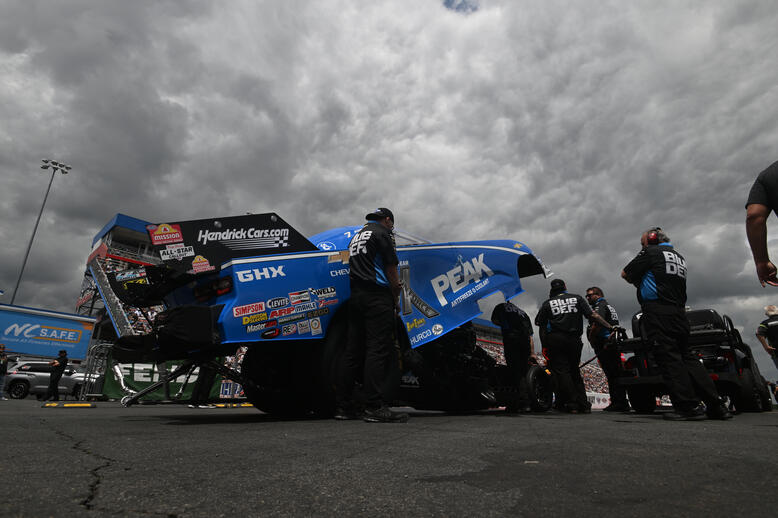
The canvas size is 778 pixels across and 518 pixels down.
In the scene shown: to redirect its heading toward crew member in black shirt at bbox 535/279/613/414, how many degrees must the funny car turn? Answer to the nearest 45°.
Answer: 0° — it already faces them

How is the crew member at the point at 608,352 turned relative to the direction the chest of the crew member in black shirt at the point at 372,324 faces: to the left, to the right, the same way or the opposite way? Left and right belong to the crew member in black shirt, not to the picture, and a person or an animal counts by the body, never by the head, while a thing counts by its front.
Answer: to the left

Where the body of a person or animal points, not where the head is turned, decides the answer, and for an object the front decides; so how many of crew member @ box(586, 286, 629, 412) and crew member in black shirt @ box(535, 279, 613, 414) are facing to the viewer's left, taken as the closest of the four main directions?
1

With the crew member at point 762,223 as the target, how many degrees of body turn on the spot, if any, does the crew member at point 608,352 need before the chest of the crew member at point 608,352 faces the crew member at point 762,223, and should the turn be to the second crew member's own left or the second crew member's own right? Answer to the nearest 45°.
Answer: approximately 90° to the second crew member's own left

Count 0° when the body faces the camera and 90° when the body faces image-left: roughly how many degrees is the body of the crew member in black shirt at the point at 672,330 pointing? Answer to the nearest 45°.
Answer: approximately 135°

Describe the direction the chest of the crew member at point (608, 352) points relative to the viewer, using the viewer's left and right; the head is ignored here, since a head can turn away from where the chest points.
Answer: facing to the left of the viewer

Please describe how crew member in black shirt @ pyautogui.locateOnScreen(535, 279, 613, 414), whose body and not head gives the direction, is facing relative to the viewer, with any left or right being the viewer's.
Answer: facing away from the viewer

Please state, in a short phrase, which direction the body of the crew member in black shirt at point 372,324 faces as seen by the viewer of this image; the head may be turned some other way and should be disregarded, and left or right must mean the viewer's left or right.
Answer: facing away from the viewer and to the right of the viewer

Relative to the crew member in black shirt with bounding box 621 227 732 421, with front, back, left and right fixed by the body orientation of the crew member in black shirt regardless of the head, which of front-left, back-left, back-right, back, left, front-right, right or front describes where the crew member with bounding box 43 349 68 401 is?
front-left

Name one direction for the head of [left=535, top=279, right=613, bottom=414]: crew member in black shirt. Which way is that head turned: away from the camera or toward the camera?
away from the camera

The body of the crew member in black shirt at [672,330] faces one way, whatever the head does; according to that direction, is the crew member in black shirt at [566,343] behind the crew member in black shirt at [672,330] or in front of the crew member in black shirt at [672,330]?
in front

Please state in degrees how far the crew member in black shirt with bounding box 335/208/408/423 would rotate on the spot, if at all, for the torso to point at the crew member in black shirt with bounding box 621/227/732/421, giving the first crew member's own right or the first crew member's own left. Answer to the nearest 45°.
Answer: approximately 45° to the first crew member's own right

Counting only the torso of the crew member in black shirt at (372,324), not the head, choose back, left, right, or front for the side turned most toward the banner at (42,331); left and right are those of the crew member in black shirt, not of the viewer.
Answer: left

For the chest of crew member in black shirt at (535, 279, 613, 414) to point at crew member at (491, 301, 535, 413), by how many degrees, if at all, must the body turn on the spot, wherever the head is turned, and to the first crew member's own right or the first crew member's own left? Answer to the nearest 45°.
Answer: approximately 135° to the first crew member's own left

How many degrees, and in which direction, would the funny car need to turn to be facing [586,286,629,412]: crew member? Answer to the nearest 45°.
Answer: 0° — it already faces them
